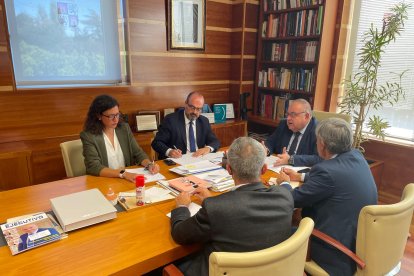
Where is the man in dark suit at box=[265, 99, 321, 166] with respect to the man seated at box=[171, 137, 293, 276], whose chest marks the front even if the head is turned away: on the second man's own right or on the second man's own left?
on the second man's own right

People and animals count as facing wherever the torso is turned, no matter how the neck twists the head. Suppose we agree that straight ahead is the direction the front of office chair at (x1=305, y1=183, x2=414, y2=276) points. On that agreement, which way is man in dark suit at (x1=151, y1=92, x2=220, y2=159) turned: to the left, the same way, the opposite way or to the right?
the opposite way

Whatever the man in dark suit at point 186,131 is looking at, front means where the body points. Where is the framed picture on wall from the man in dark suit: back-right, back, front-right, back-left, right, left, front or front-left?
back

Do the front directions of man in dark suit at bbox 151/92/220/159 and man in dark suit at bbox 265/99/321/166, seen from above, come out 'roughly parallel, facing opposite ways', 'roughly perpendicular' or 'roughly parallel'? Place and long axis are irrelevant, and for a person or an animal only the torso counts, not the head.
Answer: roughly perpendicular

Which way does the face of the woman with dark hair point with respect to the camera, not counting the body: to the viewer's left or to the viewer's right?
to the viewer's right

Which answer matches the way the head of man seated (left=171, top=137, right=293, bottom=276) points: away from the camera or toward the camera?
away from the camera

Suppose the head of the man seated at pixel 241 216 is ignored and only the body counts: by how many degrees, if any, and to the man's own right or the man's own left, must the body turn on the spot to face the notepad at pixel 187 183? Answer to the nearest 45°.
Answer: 0° — they already face it

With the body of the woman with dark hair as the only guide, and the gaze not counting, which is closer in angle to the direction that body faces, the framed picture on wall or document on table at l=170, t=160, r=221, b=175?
the document on table

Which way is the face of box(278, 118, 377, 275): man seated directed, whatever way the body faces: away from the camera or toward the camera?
away from the camera

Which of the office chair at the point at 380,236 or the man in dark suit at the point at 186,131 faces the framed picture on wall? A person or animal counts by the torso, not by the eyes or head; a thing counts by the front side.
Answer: the office chair

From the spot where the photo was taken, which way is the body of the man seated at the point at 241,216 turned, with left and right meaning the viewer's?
facing away from the viewer and to the left of the viewer

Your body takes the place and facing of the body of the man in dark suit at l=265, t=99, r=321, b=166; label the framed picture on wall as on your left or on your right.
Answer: on your right

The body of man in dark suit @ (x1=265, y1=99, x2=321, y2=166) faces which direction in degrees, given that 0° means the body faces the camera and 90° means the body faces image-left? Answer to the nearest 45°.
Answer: approximately 45°
